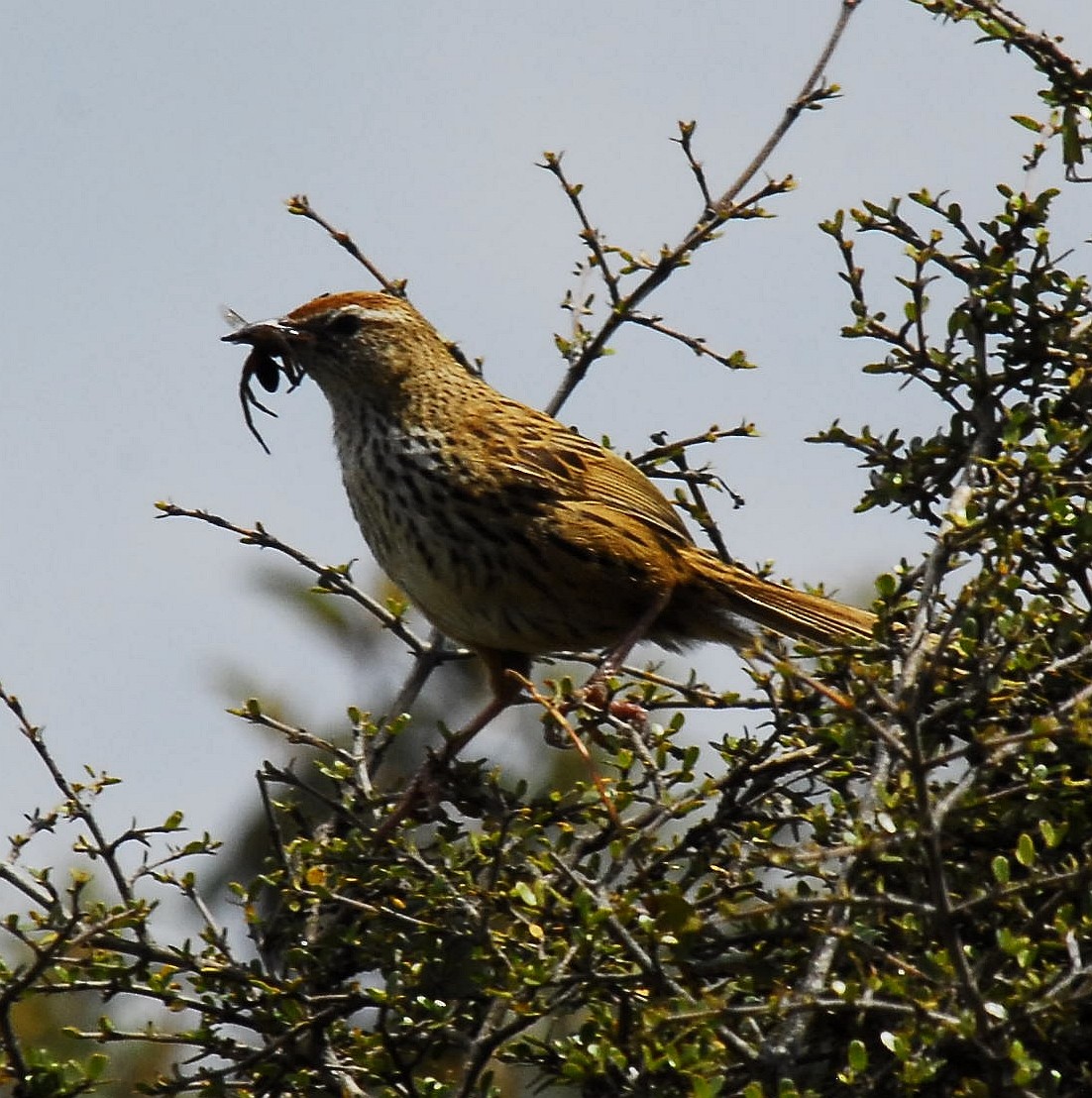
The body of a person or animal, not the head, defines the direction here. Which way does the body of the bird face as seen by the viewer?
to the viewer's left
